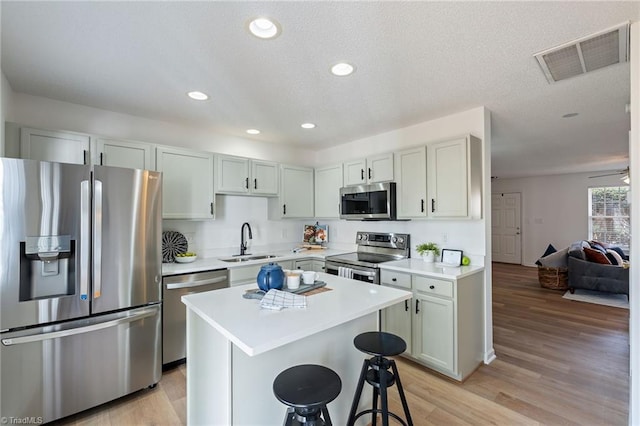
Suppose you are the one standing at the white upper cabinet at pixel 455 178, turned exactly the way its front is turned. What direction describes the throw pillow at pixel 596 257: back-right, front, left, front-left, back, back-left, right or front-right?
back

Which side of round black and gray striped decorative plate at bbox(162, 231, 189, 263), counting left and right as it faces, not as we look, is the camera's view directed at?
front

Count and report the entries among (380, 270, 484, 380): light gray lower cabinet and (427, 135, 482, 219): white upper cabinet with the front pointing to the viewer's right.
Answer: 0

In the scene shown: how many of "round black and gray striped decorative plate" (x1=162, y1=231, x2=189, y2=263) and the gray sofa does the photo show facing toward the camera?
1

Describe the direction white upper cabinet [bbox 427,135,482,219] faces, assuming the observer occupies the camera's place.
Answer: facing the viewer and to the left of the viewer

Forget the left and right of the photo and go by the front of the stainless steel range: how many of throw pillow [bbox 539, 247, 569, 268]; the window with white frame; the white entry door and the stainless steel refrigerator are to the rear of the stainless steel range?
3

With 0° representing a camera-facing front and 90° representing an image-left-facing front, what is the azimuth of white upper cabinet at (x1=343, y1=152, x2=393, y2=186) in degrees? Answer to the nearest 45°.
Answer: approximately 45°

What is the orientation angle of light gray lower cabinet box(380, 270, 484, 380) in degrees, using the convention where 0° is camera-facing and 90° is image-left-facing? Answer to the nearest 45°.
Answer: approximately 45°
